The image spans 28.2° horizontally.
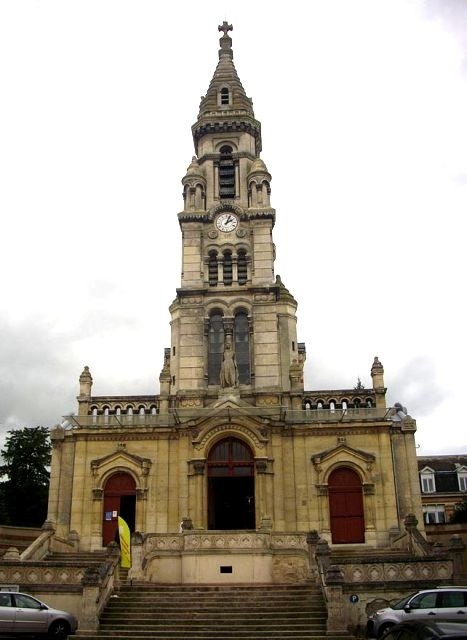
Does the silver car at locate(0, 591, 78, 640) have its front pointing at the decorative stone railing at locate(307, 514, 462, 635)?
yes

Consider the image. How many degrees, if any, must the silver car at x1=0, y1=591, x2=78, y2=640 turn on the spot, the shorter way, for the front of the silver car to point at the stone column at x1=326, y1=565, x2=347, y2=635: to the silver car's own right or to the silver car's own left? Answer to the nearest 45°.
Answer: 0° — it already faces it

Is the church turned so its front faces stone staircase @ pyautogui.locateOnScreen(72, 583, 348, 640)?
yes

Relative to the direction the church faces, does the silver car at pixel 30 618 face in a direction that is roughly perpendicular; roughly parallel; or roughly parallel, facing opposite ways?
roughly perpendicular

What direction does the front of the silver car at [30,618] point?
to the viewer's right

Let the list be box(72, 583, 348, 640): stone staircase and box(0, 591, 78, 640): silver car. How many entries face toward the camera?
1

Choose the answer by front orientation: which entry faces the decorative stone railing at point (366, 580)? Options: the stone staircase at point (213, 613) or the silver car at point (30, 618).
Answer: the silver car

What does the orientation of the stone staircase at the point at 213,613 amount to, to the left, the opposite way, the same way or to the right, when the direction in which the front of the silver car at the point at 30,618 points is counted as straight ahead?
to the right

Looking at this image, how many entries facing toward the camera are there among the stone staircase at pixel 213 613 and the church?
2
